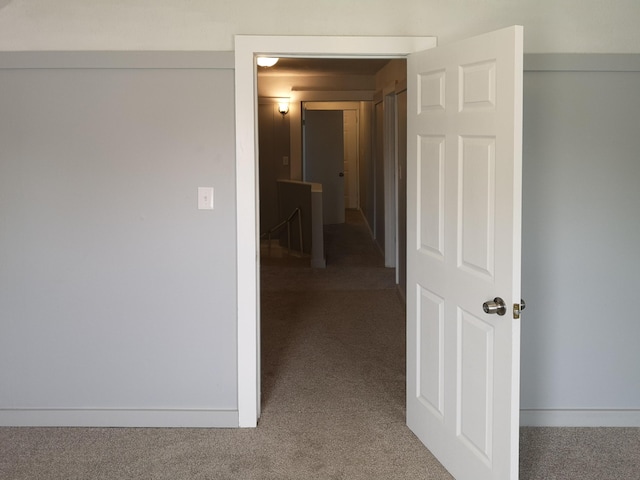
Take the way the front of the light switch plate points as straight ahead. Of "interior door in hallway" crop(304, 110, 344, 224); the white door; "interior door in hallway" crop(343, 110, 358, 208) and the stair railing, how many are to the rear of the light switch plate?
3

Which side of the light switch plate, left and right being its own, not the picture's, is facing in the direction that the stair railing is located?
back

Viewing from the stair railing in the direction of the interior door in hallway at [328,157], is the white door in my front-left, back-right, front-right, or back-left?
back-right

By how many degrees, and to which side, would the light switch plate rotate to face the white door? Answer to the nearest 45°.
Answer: approximately 45° to its left

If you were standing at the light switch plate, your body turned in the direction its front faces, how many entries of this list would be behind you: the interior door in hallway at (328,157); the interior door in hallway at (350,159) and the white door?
2

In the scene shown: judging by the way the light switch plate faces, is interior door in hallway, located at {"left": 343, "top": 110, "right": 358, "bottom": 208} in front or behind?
behind

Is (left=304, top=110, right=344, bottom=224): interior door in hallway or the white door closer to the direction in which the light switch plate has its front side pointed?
the white door

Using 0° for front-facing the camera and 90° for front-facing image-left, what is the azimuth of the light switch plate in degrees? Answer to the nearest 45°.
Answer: approximately 0°

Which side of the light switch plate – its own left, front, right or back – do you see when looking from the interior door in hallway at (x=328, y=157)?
back
